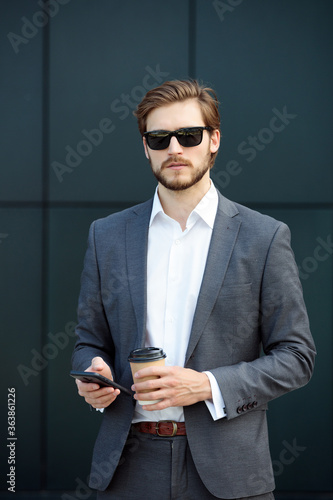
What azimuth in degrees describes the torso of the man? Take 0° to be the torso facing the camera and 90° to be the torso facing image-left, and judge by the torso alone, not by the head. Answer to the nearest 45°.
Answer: approximately 0°
